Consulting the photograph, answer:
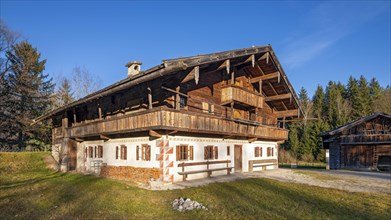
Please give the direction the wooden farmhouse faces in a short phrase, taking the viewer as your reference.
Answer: facing the viewer and to the right of the viewer

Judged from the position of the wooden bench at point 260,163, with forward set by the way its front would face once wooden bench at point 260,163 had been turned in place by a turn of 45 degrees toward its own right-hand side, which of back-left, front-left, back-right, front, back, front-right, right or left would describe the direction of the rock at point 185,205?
front

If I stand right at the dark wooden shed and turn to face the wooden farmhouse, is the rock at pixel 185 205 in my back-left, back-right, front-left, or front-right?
front-left

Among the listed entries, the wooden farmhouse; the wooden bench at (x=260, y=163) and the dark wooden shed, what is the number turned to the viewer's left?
0

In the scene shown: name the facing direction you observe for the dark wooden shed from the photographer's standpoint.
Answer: facing the viewer

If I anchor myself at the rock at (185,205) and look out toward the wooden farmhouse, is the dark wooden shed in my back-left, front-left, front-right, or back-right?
front-right

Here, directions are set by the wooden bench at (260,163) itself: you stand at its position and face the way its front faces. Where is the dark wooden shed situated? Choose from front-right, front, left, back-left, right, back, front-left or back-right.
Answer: left

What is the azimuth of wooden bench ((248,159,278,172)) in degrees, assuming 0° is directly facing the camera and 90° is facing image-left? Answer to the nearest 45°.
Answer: approximately 315°

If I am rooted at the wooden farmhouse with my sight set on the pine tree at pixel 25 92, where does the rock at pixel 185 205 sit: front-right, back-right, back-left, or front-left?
back-left

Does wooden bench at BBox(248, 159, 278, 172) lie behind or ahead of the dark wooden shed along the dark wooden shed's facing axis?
ahead

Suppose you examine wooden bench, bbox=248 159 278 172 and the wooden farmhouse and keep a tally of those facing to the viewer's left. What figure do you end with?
0

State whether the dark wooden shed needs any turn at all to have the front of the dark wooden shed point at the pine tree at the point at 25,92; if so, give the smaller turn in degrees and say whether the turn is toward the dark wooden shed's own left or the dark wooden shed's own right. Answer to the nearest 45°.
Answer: approximately 90° to the dark wooden shed's own right
